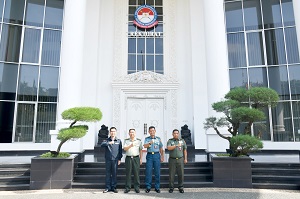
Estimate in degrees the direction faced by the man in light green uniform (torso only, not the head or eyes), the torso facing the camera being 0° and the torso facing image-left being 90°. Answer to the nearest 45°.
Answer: approximately 0°

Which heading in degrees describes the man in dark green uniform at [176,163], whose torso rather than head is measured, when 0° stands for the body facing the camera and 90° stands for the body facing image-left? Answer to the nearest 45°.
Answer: approximately 0°

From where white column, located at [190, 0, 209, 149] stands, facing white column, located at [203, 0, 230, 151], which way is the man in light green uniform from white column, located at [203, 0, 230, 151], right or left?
right

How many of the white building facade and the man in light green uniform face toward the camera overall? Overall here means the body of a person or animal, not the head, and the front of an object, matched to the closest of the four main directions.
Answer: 2

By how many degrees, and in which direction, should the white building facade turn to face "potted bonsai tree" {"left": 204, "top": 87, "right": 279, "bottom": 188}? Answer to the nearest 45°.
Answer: approximately 45° to its left

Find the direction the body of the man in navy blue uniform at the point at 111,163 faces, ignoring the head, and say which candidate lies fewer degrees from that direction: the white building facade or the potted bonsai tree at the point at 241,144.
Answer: the potted bonsai tree
